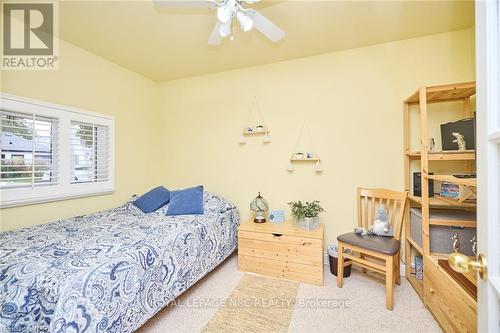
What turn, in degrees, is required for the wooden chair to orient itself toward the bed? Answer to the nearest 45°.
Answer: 0° — it already faces it

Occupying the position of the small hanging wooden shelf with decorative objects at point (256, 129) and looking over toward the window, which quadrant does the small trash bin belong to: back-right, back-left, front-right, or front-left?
back-left

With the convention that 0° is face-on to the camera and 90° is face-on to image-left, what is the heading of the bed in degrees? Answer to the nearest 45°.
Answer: approximately 45°

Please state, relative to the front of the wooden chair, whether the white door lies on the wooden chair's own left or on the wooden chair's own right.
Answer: on the wooden chair's own left

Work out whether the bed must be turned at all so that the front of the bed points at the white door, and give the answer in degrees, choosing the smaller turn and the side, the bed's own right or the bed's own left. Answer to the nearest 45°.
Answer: approximately 90° to the bed's own left

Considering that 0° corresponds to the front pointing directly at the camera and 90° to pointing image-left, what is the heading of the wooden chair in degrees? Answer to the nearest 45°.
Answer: approximately 45°

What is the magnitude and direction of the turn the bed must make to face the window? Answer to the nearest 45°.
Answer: approximately 135° to its right
